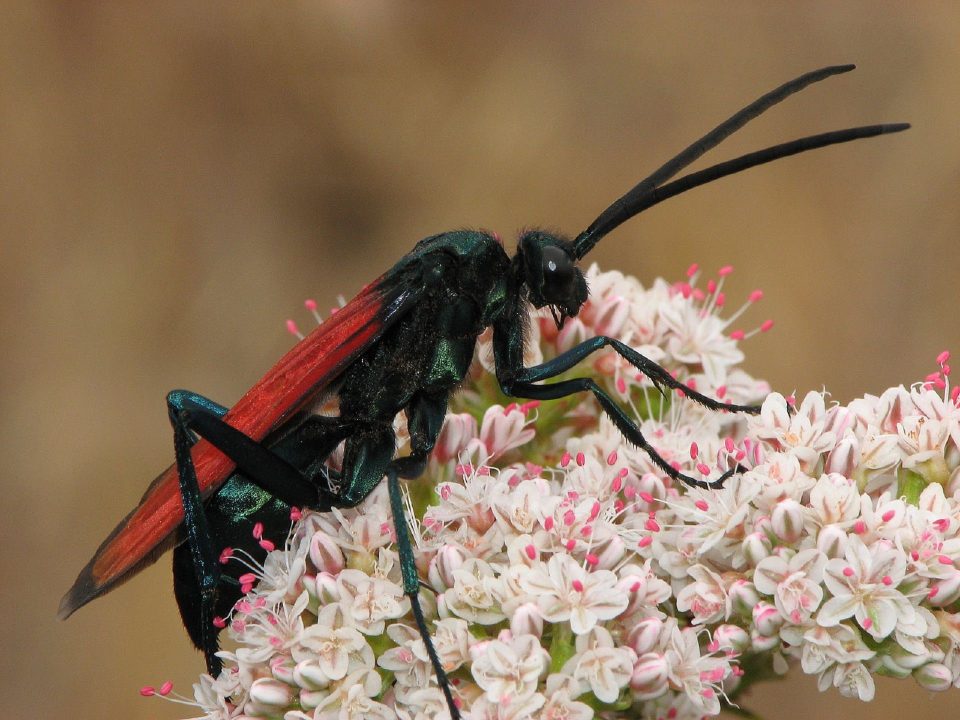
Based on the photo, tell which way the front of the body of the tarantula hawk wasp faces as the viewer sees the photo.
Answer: to the viewer's right
